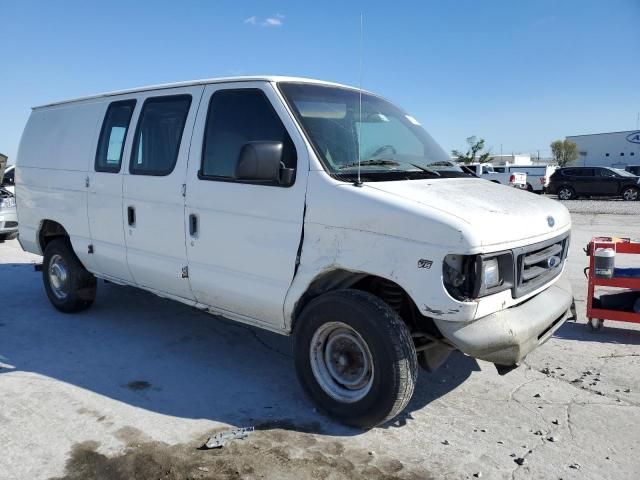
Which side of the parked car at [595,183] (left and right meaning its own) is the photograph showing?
right

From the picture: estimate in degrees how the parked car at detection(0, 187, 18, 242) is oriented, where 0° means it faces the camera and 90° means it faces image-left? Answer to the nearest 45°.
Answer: approximately 315°

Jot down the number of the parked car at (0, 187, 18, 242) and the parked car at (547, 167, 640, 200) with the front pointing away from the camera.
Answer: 0

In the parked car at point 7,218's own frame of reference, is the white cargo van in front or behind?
in front

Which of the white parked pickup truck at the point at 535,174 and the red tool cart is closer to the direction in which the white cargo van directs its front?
the red tool cart

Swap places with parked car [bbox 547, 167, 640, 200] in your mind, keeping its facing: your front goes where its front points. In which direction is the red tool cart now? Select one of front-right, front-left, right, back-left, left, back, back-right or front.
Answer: right

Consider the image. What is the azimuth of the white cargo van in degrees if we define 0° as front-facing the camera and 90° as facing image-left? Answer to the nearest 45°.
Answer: approximately 315°

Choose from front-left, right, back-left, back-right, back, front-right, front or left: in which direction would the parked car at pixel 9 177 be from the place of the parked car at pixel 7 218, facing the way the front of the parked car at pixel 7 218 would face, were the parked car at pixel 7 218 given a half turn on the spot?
front-right
